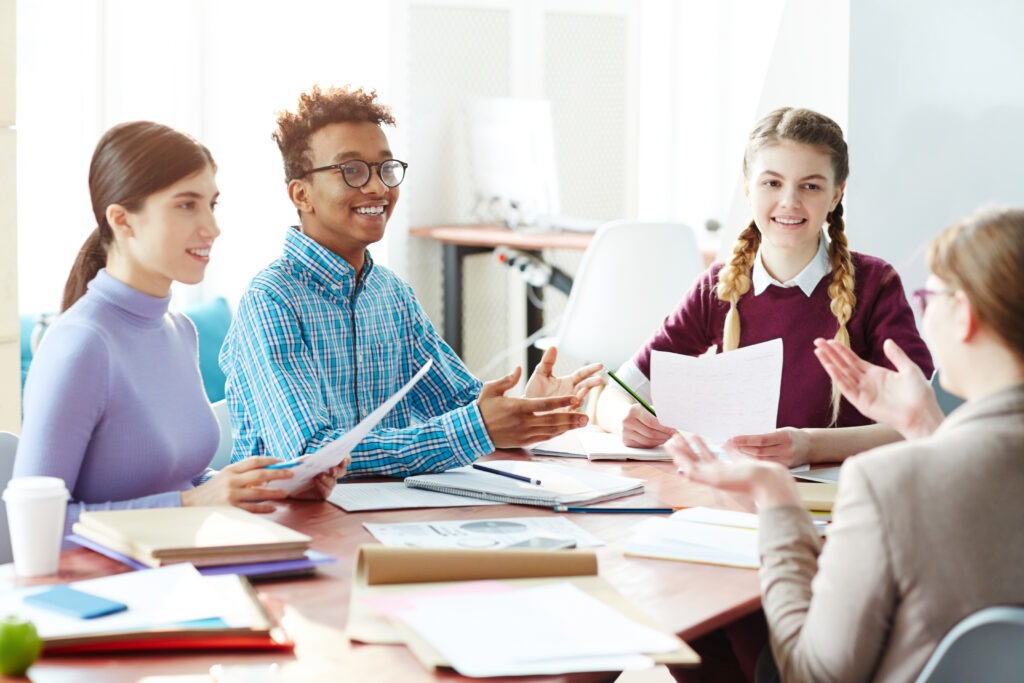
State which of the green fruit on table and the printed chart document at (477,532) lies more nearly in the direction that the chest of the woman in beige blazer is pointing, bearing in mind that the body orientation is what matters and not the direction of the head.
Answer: the printed chart document

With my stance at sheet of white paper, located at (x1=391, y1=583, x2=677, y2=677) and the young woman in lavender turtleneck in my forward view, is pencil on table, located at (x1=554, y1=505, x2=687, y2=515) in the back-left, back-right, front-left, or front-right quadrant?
front-right

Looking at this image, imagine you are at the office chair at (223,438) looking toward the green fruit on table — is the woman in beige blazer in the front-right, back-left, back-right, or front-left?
front-left

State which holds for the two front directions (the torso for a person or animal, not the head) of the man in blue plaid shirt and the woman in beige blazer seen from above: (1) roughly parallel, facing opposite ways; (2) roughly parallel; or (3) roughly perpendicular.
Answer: roughly parallel, facing opposite ways

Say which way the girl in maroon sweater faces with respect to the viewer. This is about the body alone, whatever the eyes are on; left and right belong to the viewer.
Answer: facing the viewer

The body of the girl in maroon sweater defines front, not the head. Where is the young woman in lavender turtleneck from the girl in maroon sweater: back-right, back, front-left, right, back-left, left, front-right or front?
front-right

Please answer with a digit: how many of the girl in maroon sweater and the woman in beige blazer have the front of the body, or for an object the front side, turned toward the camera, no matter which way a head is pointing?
1

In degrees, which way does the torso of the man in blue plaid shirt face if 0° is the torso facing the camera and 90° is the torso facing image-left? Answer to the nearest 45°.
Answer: approximately 315°

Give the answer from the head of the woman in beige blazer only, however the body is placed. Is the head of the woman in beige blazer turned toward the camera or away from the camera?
away from the camera

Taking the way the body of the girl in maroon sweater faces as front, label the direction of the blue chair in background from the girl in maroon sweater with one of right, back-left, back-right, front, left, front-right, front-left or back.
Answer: back-right

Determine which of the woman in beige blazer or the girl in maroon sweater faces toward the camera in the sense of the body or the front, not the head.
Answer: the girl in maroon sweater

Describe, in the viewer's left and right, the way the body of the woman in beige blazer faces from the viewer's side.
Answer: facing away from the viewer and to the left of the viewer

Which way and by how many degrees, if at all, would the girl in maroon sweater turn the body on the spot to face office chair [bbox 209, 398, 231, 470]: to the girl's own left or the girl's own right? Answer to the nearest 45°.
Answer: approximately 90° to the girl's own right

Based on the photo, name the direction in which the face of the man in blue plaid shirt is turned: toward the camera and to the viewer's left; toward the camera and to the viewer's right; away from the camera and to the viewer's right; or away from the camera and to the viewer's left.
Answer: toward the camera and to the viewer's right

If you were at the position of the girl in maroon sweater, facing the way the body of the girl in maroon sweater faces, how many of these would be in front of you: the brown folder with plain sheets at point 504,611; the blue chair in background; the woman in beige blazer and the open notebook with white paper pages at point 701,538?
3
